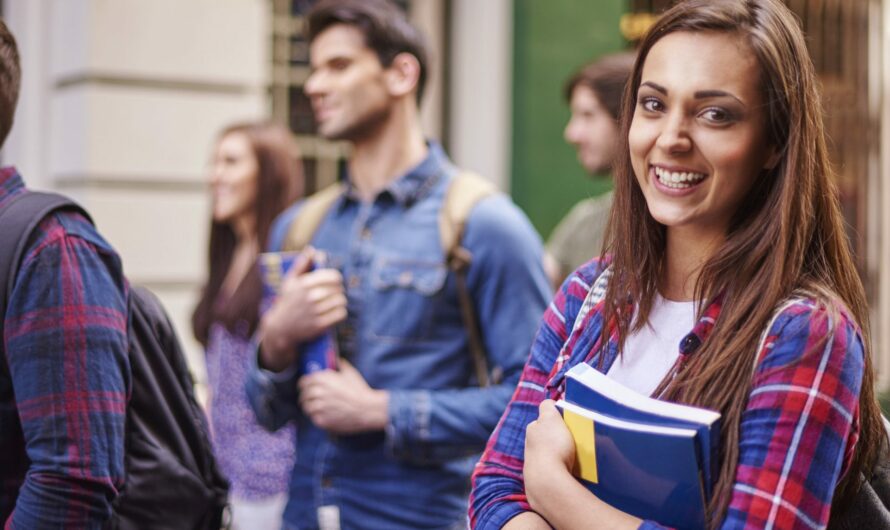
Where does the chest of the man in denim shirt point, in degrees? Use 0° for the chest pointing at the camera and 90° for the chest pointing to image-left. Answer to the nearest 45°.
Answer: approximately 45°

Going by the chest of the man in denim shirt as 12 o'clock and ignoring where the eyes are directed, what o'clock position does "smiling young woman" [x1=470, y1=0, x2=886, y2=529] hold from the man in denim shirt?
The smiling young woman is roughly at 10 o'clock from the man in denim shirt.

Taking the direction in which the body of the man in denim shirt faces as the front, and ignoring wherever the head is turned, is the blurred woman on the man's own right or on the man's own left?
on the man's own right

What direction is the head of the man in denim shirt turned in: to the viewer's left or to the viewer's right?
to the viewer's left

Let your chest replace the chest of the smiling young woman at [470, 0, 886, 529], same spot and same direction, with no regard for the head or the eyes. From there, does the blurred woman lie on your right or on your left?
on your right

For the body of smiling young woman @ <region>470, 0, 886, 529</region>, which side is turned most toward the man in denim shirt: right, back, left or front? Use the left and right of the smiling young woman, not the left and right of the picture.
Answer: right

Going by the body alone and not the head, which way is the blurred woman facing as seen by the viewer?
to the viewer's left

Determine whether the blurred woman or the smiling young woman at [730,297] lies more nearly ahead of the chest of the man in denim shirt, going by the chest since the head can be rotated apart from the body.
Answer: the smiling young woman
